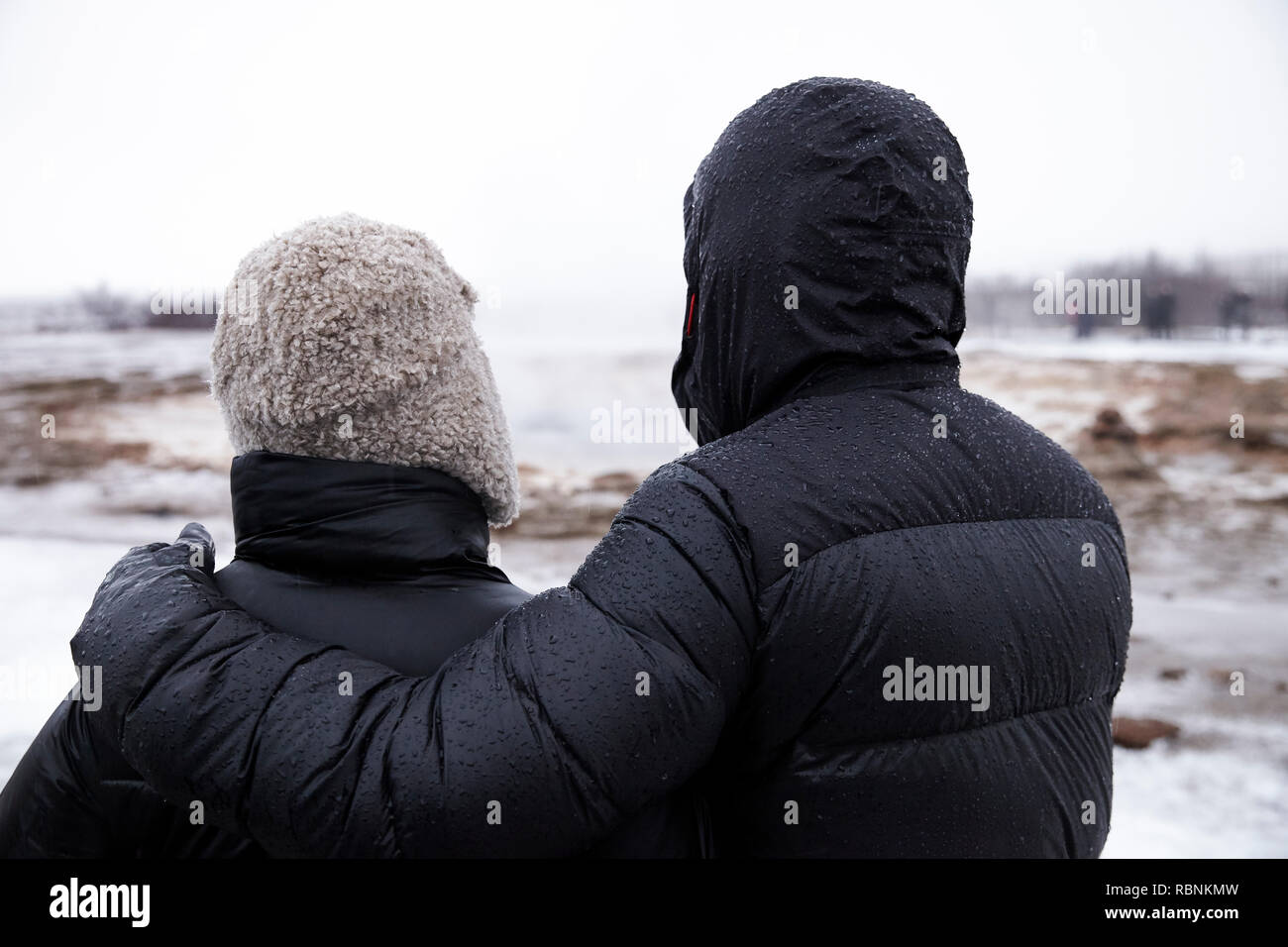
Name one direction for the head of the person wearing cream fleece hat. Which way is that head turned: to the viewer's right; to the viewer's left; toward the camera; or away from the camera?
away from the camera

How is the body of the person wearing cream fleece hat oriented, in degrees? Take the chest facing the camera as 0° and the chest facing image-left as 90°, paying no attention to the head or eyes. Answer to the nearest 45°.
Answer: approximately 180°
